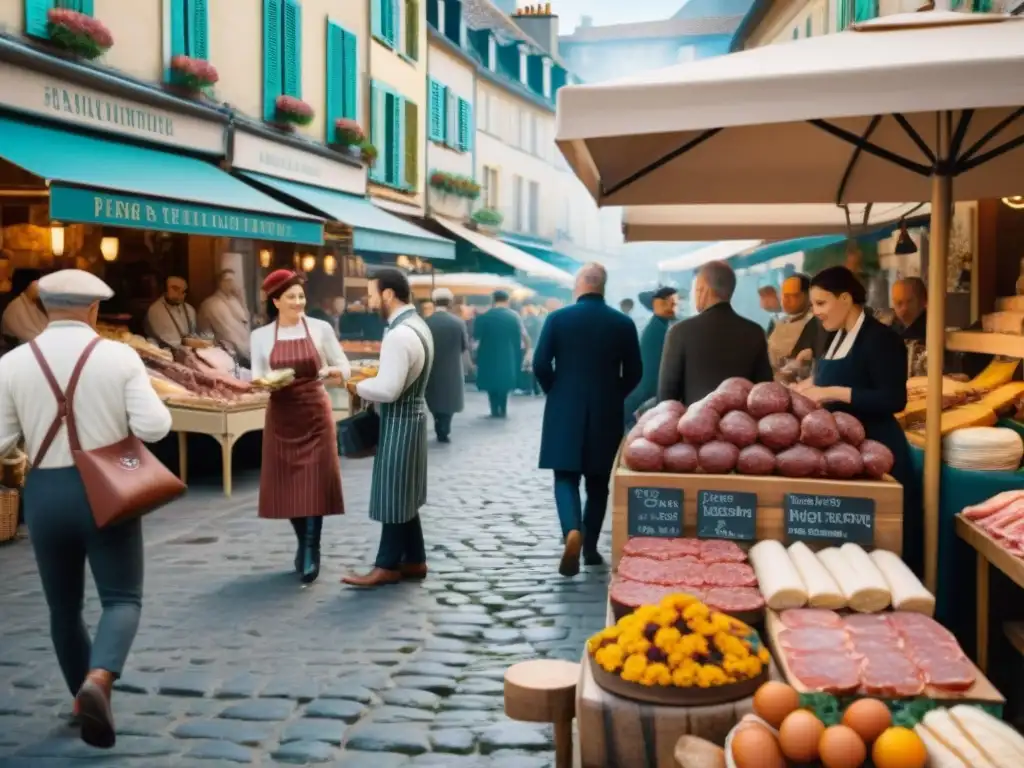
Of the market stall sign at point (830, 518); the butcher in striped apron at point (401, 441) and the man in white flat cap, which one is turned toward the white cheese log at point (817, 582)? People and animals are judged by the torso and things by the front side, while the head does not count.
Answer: the market stall sign

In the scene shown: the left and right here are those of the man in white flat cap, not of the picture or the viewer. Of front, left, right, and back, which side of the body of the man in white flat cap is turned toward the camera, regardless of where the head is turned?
back

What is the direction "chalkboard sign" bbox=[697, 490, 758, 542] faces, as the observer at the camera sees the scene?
facing the viewer

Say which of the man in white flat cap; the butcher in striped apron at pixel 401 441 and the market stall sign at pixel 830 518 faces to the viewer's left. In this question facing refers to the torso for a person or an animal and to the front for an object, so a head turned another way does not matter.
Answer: the butcher in striped apron

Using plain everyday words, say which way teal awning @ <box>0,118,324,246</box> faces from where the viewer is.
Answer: facing the viewer and to the right of the viewer

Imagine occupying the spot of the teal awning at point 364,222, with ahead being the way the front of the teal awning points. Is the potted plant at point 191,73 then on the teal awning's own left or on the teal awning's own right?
on the teal awning's own right

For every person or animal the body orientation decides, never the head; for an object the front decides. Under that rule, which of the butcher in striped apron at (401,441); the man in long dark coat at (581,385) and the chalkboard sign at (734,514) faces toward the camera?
the chalkboard sign

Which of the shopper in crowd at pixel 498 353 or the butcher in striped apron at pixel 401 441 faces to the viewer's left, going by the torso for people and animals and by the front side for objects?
the butcher in striped apron

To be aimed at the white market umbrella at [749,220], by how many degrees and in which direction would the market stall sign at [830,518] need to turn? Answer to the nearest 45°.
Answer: approximately 180°

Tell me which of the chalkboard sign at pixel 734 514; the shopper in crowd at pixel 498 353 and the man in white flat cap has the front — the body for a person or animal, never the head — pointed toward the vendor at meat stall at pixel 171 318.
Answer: the man in white flat cap

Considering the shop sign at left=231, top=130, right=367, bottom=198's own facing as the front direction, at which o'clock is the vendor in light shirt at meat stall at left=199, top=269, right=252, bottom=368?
The vendor in light shirt at meat stall is roughly at 2 o'clock from the shop sign.

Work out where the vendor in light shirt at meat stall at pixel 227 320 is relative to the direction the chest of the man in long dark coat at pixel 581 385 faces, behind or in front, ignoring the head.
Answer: in front

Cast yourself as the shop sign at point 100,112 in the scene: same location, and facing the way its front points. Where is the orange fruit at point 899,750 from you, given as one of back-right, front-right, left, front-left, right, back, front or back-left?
front-right

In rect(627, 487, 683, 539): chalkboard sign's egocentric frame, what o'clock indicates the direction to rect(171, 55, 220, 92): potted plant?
The potted plant is roughly at 5 o'clock from the chalkboard sign.

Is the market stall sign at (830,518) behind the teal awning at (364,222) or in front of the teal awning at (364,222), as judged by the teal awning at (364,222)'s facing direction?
in front

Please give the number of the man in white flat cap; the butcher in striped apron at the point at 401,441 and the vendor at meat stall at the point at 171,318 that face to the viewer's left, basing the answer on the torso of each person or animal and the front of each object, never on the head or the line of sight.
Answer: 1

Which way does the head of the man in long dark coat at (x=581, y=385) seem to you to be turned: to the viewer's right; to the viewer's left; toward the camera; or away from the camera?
away from the camera

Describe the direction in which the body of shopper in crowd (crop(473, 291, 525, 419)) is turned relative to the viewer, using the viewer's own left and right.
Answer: facing away from the viewer
